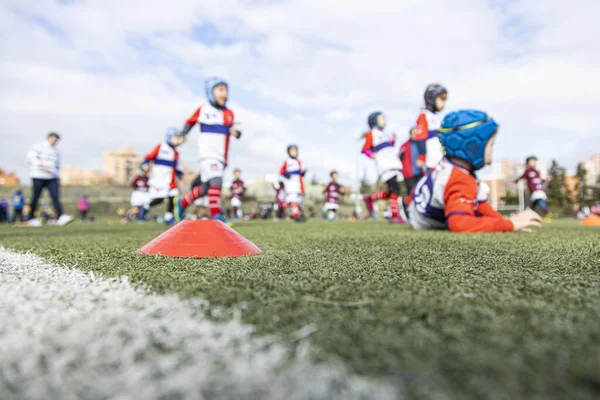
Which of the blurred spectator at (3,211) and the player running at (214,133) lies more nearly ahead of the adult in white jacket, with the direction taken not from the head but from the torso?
the player running

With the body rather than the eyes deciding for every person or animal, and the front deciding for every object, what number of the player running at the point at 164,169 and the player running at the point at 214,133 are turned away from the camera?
0

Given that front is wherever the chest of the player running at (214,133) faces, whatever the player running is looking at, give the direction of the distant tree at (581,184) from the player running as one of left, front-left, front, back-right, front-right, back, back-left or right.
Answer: left

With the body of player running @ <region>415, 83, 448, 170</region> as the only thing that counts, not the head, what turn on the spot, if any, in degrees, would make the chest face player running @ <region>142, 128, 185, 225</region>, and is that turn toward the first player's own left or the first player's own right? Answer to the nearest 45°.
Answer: approximately 135° to the first player's own right

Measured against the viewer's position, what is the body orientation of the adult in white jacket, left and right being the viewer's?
facing the viewer and to the right of the viewer

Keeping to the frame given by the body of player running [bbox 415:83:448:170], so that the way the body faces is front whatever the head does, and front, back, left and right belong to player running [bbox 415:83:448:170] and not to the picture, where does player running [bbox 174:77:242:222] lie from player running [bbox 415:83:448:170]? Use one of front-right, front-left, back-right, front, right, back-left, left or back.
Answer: right
